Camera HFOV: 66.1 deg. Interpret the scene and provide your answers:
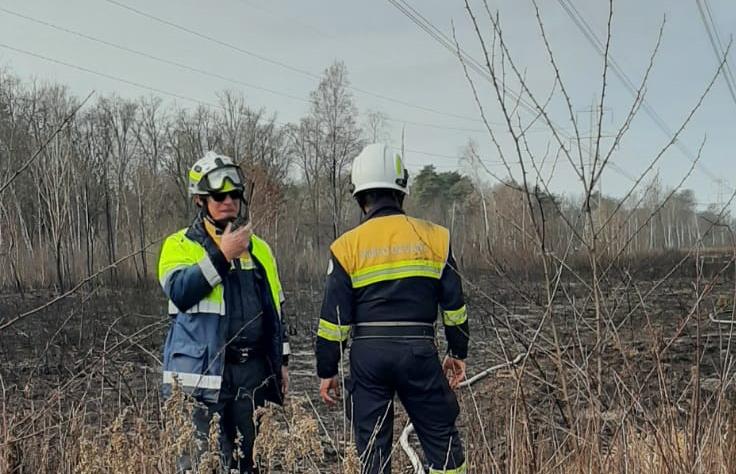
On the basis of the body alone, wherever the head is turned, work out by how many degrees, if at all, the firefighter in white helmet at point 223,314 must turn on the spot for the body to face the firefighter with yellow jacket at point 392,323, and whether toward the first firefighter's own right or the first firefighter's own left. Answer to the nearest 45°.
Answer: approximately 45° to the first firefighter's own left

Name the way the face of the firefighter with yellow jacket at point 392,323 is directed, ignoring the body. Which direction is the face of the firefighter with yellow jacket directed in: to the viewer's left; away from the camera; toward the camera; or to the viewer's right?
away from the camera

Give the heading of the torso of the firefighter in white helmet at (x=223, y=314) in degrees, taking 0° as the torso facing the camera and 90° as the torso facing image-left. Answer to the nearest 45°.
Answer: approximately 315°
